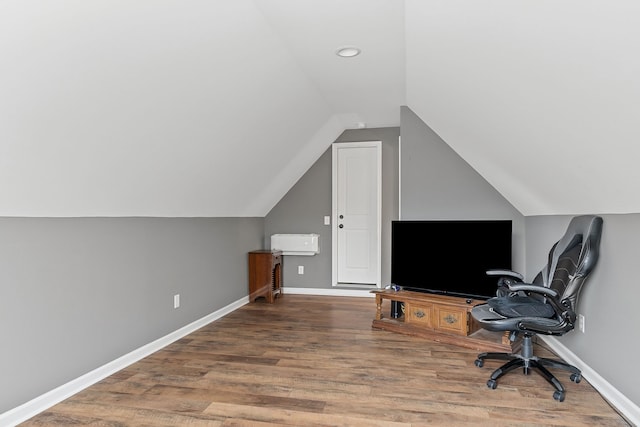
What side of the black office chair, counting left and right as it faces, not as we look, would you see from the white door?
right

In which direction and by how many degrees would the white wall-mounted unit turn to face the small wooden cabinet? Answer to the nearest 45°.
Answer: approximately 45° to its right

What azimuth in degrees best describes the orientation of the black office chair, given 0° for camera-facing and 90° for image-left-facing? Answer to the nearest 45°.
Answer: approximately 45°

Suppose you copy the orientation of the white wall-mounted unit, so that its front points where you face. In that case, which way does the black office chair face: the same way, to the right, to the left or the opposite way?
to the right

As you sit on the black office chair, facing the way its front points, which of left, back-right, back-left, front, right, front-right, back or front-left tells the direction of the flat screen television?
right

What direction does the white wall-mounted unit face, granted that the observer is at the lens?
facing the viewer

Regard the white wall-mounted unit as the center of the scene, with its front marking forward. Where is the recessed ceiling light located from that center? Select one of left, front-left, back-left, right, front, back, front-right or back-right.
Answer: front

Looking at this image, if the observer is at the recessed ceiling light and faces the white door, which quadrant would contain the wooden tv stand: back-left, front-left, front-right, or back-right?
front-right

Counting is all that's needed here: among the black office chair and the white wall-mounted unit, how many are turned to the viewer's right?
0

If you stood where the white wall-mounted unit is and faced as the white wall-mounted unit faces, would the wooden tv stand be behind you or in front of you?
in front
